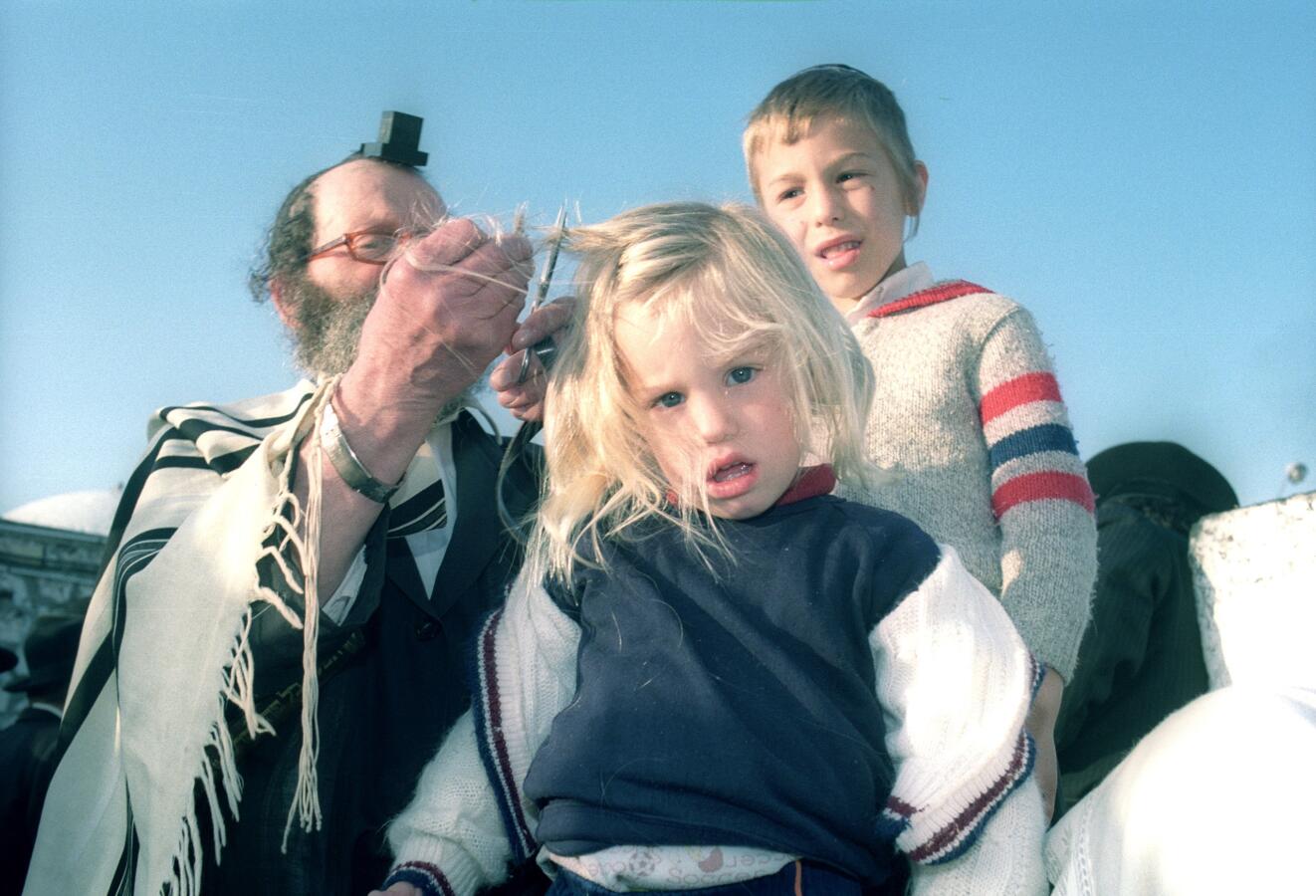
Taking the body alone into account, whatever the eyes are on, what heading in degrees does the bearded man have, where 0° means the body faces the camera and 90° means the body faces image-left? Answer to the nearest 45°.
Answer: approximately 315°

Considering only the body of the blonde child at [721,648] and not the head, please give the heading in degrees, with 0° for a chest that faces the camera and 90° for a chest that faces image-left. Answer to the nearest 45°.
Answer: approximately 0°

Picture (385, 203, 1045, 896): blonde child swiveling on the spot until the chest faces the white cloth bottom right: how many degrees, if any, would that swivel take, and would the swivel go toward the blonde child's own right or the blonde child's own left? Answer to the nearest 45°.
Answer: approximately 45° to the blonde child's own left

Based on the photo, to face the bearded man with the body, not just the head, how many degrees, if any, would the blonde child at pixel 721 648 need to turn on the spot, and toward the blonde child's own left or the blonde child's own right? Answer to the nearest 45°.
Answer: approximately 90° to the blonde child's own right

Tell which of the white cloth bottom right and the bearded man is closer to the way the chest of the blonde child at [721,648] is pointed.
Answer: the white cloth bottom right
